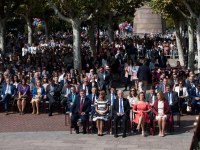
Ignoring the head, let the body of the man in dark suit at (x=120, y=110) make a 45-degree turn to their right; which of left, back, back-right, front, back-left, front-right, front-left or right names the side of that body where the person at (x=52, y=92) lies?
right

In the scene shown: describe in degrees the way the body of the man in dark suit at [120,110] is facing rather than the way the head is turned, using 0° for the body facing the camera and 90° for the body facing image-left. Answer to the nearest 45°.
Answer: approximately 0°

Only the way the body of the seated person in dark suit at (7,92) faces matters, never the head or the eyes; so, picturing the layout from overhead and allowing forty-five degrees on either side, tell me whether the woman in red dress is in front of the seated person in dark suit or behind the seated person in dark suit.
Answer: in front

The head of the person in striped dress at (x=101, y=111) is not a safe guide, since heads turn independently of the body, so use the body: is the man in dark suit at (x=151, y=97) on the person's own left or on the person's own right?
on the person's own left

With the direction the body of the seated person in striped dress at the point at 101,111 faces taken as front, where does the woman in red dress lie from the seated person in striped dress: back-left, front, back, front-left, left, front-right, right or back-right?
left
